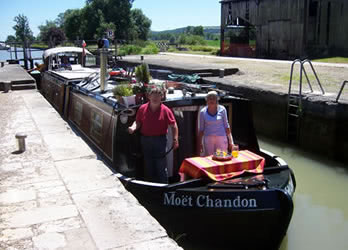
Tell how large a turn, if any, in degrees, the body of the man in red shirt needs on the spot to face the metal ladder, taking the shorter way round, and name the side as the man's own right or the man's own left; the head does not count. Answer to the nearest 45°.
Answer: approximately 135° to the man's own left

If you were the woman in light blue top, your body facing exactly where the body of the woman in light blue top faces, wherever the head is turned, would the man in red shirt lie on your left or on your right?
on your right

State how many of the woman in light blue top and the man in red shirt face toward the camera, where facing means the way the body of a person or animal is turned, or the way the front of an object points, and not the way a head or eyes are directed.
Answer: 2

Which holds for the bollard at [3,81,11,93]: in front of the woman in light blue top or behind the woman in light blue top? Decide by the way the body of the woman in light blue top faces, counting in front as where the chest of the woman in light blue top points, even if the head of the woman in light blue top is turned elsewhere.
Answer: behind

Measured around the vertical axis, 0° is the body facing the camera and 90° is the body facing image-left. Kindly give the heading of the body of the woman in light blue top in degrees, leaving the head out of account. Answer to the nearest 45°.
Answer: approximately 0°

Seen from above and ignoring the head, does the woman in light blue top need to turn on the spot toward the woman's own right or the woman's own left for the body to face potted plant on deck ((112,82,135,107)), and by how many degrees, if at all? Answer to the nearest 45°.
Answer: approximately 90° to the woman's own right

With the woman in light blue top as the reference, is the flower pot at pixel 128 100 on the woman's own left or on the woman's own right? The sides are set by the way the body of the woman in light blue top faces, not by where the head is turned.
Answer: on the woman's own right

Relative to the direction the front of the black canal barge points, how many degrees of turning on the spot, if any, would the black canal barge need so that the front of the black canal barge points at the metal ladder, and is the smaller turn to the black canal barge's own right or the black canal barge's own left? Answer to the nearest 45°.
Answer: approximately 90° to the black canal barge's own left

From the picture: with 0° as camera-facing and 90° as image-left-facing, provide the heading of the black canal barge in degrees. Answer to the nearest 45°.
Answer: approximately 315°

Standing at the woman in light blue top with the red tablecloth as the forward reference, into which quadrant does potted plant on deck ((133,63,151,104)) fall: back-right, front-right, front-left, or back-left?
back-right

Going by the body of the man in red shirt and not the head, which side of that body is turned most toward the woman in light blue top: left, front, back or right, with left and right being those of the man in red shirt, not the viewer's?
left

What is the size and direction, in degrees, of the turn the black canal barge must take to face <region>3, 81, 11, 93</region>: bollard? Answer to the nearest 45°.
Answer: approximately 180°

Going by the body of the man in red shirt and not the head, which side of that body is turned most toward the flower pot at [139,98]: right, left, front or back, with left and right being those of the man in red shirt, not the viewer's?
back

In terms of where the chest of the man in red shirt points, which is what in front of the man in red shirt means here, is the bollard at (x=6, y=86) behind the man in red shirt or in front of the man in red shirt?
behind
